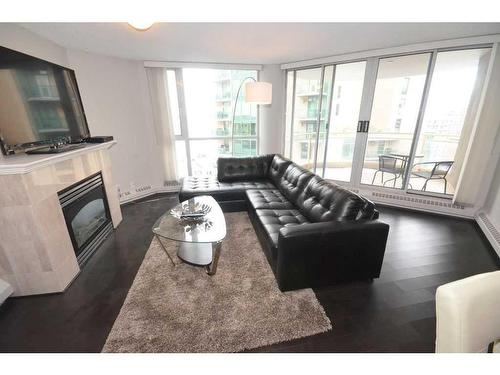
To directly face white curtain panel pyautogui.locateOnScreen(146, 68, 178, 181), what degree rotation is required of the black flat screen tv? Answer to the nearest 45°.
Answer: approximately 90° to its left

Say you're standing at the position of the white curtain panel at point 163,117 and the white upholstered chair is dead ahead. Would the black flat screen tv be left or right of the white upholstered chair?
right

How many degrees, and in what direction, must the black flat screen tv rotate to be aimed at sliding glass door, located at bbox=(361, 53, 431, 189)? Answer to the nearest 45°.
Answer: approximately 45° to its left

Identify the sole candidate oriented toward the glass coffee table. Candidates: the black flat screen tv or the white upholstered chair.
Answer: the black flat screen tv

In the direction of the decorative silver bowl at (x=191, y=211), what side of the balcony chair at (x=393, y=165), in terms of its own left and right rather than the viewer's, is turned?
back

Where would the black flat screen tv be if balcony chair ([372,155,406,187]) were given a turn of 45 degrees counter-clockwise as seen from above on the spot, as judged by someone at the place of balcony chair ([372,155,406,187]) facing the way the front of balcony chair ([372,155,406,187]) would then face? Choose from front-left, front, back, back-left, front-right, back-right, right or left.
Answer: back
